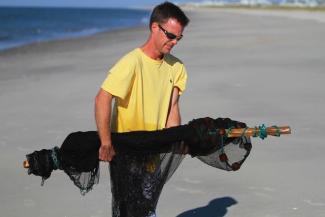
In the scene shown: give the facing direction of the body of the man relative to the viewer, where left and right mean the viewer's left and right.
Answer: facing the viewer and to the right of the viewer

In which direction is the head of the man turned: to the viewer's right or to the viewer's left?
to the viewer's right
